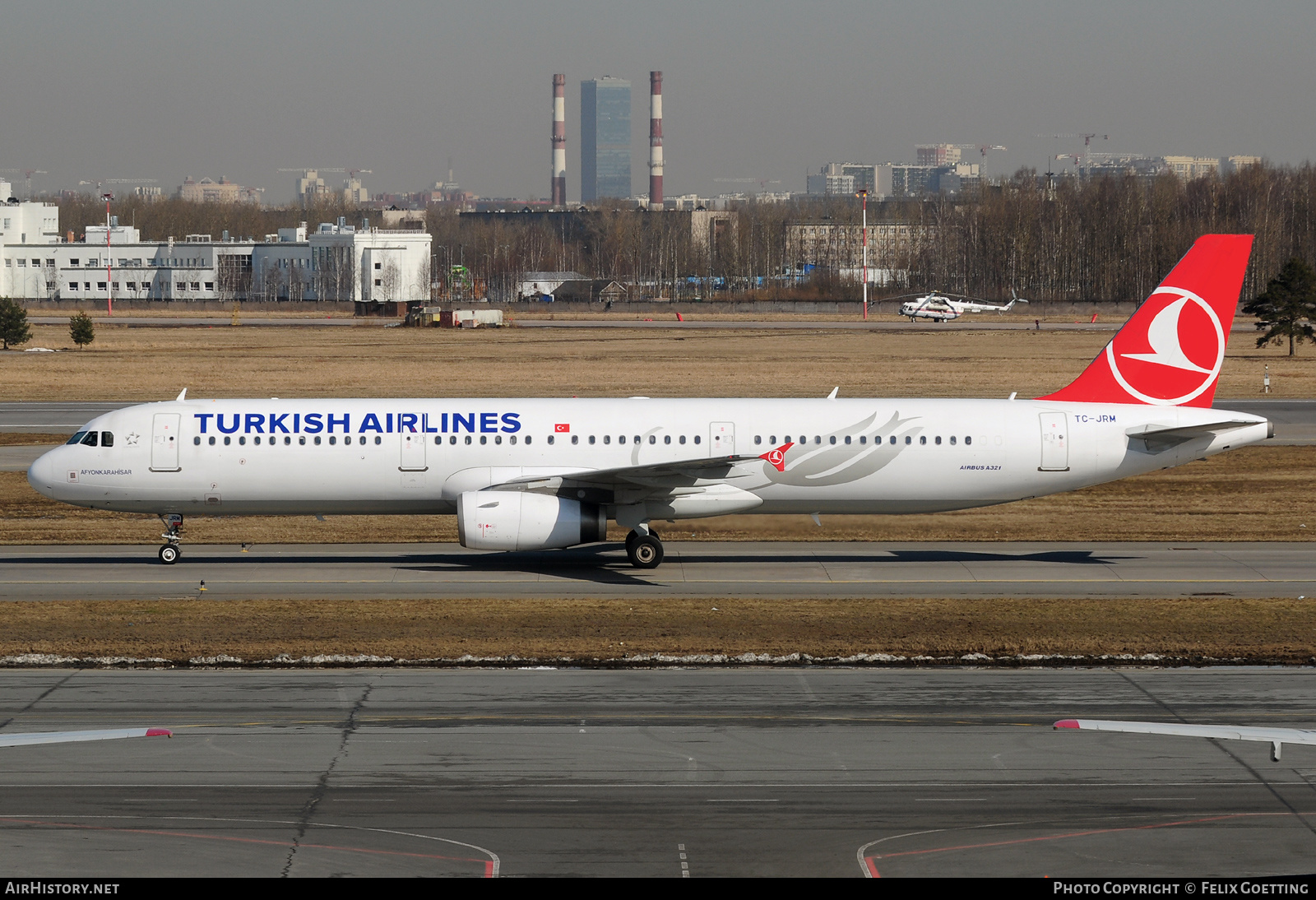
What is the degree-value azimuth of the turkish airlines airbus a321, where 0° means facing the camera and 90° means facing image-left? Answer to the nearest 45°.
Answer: approximately 90°
